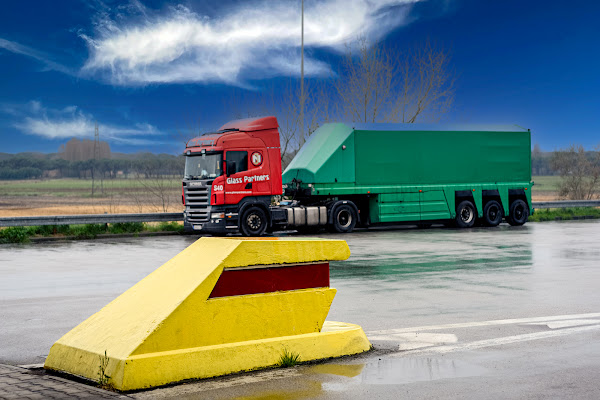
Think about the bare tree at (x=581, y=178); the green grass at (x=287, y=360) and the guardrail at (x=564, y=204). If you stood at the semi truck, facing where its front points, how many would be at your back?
2

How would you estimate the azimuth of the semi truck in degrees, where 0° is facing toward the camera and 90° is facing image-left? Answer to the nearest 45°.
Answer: approximately 45°

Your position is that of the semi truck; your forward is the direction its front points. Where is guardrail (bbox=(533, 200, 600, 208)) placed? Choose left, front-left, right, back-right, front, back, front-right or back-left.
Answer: back

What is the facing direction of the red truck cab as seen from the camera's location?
facing the viewer and to the left of the viewer

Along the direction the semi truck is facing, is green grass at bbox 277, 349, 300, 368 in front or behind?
in front

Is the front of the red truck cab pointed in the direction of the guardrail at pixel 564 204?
no

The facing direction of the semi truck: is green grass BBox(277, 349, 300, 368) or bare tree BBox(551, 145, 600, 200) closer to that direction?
the green grass

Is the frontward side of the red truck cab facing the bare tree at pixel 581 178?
no

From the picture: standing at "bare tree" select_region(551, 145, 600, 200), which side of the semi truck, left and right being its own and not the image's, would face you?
back

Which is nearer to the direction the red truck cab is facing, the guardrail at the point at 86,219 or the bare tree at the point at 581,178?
the guardrail

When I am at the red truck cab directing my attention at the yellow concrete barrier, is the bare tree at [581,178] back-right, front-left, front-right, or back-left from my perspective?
back-left

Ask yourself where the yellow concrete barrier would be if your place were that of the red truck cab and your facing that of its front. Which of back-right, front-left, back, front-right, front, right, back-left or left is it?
front-left
